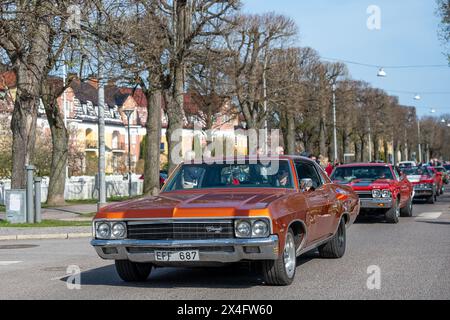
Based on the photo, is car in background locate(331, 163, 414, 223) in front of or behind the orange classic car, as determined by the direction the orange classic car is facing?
behind

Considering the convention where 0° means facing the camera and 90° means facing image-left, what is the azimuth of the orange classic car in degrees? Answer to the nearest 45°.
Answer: approximately 45°

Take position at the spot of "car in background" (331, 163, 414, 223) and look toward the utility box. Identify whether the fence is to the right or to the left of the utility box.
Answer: right

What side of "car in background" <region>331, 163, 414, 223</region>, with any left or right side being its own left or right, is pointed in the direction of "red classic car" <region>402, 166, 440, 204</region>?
back

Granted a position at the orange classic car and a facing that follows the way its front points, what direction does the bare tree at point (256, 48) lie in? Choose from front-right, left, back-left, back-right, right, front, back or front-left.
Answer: back-right

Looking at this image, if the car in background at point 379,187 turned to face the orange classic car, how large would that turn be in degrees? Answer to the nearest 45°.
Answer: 0° — it already faces it

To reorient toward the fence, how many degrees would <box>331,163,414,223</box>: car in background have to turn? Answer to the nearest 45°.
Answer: approximately 135° to its right

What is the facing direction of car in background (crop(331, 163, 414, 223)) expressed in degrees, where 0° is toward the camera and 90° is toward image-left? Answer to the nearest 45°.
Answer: approximately 0°

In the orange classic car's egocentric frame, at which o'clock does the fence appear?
The fence is roughly at 4 o'clock from the orange classic car.
